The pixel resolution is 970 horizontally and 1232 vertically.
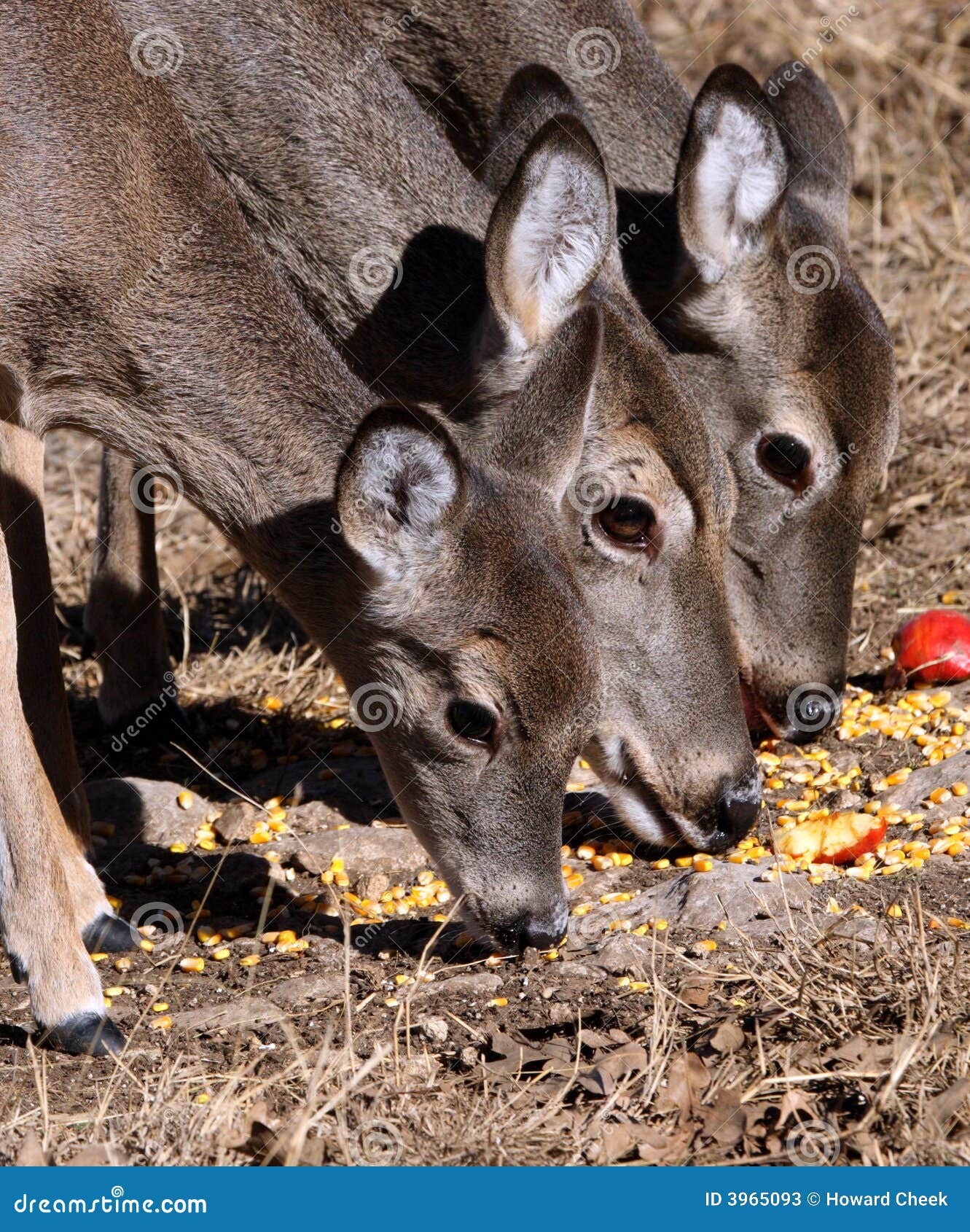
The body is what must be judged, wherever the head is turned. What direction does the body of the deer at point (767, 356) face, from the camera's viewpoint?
to the viewer's right

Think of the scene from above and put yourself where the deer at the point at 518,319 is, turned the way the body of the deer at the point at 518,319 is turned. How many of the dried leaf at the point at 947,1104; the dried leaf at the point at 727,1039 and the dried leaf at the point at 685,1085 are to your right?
3

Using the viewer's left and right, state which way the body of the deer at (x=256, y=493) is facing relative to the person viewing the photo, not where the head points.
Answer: facing to the right of the viewer

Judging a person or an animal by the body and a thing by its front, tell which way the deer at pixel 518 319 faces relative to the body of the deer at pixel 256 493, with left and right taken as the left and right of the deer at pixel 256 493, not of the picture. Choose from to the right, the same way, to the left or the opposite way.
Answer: the same way

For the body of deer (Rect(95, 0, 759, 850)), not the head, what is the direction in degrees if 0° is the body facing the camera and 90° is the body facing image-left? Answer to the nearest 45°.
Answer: approximately 270°

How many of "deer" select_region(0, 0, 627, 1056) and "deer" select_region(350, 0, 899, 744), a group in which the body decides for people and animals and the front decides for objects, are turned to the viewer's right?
2

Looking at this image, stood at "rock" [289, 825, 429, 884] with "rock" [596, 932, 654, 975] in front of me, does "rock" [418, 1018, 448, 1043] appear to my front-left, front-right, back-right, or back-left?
front-right

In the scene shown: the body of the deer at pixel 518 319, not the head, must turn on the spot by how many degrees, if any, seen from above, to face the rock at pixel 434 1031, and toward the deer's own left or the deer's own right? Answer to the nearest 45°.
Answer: approximately 90° to the deer's own right

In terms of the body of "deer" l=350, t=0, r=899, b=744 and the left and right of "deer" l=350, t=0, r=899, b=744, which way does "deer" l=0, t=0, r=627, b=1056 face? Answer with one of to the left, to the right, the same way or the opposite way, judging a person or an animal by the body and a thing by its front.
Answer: the same way

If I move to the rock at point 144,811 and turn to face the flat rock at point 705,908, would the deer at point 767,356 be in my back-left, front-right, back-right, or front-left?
front-left

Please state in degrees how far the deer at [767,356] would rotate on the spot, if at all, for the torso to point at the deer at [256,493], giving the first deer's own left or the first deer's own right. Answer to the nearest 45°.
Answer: approximately 135° to the first deer's own right

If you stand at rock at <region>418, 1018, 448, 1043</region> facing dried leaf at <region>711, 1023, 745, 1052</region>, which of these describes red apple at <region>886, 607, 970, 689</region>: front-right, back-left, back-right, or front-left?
front-left
